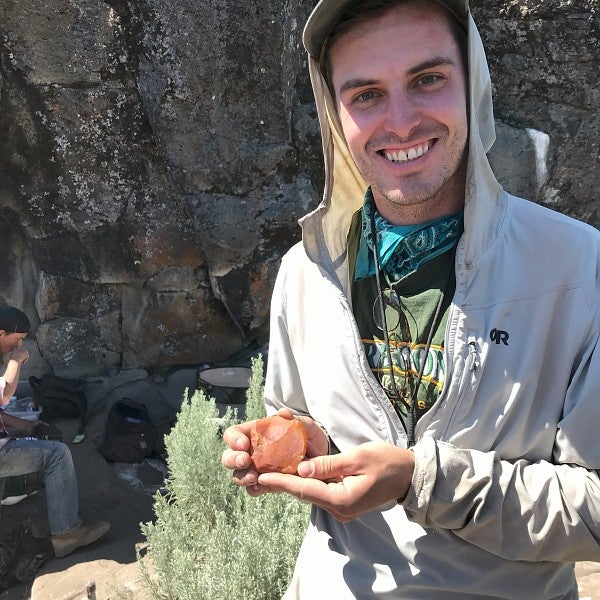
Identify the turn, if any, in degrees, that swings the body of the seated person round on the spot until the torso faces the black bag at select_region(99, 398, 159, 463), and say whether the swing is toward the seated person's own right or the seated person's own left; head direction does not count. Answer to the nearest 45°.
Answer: approximately 45° to the seated person's own left

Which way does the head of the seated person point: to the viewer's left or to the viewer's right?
to the viewer's right

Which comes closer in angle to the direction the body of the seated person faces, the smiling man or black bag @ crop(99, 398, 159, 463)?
the black bag

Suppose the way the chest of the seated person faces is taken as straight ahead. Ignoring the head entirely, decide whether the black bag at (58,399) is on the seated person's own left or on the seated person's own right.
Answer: on the seated person's own left

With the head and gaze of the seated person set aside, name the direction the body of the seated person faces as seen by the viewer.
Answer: to the viewer's right

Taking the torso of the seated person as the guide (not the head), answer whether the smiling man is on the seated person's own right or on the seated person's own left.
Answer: on the seated person's own right
